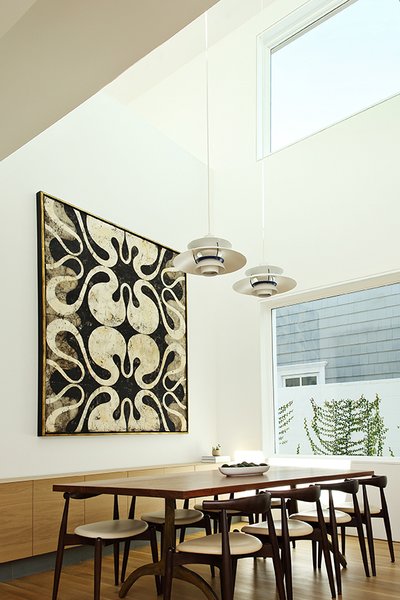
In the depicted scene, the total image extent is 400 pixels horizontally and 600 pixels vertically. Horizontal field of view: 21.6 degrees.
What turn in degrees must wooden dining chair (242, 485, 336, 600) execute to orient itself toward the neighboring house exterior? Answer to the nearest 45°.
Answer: approximately 45° to its right

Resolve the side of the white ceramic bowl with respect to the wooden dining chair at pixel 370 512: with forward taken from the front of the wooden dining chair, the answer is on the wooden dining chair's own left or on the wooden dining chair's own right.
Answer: on the wooden dining chair's own left

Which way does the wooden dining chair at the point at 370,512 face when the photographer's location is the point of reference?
facing away from the viewer and to the left of the viewer

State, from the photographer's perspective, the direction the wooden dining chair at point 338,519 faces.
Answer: facing away from the viewer and to the left of the viewer

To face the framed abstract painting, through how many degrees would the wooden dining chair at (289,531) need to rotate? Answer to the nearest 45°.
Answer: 0° — it already faces it

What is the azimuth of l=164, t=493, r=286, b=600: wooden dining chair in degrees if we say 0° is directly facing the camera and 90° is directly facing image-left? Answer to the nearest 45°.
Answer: approximately 135°
